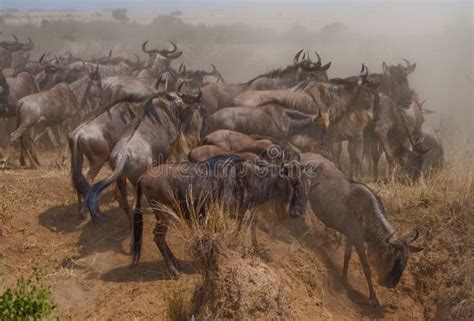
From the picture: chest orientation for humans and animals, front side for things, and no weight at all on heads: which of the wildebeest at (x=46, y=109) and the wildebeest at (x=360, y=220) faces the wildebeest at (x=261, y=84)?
the wildebeest at (x=46, y=109)

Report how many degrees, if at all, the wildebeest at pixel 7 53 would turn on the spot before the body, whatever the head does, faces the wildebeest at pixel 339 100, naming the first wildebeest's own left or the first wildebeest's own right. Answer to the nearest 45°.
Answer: approximately 45° to the first wildebeest's own right

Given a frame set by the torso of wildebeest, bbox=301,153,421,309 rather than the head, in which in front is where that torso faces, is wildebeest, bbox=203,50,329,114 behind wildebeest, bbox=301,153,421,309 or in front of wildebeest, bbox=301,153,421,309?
behind

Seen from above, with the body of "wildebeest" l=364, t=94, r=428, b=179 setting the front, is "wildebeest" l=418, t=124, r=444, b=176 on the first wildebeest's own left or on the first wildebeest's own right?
on the first wildebeest's own left

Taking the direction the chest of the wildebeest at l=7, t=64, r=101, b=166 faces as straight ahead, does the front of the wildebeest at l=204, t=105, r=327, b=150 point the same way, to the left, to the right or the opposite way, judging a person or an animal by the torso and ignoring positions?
the same way

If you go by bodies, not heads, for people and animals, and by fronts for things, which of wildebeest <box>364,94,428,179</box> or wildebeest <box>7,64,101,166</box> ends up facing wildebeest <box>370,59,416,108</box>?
wildebeest <box>7,64,101,166</box>

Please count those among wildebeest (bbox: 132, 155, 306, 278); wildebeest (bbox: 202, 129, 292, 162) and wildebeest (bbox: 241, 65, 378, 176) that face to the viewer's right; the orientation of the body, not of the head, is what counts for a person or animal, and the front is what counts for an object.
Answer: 3

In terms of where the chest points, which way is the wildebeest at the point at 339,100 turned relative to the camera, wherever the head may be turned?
to the viewer's right

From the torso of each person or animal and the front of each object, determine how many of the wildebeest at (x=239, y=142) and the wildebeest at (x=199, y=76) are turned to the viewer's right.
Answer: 2

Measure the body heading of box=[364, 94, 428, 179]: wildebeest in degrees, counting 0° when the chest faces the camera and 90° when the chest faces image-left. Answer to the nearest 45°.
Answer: approximately 315°

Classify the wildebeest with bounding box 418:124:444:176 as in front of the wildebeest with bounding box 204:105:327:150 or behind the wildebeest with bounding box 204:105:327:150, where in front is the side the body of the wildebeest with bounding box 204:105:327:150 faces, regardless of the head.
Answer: in front

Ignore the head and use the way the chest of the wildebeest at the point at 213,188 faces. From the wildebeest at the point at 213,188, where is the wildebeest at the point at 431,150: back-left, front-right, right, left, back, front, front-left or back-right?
front-left

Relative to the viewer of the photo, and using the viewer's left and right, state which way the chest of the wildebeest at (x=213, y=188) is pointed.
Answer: facing to the right of the viewer

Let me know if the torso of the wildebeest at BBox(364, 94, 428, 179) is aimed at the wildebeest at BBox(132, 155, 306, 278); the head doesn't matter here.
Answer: no

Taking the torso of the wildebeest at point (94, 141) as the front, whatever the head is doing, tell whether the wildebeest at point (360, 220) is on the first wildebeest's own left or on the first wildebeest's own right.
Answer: on the first wildebeest's own right

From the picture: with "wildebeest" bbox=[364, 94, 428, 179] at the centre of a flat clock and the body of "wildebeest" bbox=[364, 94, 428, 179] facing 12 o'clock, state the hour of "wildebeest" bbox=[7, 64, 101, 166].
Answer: "wildebeest" bbox=[7, 64, 101, 166] is roughly at 4 o'clock from "wildebeest" bbox=[364, 94, 428, 179].

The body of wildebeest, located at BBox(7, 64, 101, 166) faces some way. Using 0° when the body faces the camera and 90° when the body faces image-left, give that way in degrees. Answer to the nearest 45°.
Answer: approximately 270°
